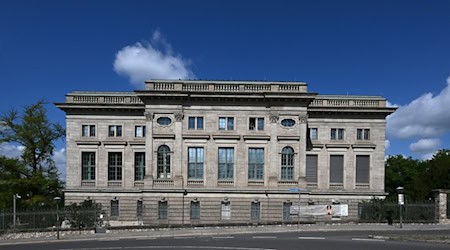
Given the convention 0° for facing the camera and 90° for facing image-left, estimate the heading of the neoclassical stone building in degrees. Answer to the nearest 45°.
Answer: approximately 0°

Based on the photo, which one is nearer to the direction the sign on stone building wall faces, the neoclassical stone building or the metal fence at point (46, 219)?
the metal fence

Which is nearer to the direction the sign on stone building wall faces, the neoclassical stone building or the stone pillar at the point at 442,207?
the stone pillar

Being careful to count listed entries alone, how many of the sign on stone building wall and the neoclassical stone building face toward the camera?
2

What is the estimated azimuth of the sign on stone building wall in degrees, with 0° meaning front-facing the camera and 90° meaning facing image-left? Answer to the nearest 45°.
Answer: approximately 0°
